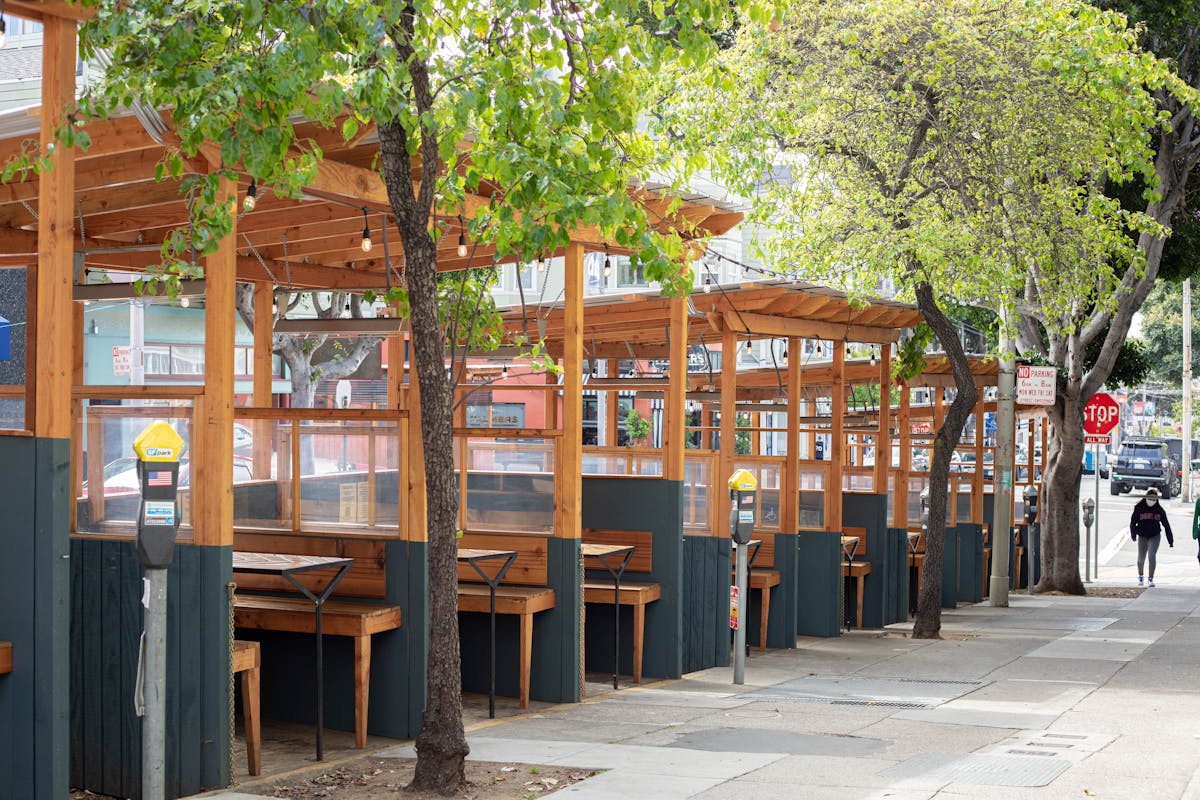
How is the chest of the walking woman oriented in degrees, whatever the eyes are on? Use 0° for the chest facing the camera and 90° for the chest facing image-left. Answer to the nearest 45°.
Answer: approximately 0°

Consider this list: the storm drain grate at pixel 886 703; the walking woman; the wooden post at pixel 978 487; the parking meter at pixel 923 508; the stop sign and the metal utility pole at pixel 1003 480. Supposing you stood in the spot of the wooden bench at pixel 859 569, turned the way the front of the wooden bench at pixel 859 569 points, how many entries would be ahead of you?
1

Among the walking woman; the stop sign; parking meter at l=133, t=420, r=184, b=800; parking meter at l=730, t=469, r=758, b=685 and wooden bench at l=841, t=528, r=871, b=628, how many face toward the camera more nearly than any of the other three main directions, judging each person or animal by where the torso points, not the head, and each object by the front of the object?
5

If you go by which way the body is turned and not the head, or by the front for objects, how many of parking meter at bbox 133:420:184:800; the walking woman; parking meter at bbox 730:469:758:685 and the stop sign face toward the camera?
4

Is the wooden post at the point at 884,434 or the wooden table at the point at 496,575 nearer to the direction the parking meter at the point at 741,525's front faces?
the wooden table

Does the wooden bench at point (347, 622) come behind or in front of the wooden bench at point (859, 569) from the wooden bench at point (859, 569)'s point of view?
in front

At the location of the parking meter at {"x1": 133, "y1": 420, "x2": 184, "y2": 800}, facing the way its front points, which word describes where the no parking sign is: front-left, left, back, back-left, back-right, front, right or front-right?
back-left

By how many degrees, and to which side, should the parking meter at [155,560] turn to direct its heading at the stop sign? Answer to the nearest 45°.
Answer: approximately 135° to its left

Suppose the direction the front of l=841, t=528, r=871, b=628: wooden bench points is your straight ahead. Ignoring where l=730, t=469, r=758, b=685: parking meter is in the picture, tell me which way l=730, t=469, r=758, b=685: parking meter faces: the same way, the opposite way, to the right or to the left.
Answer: the same way

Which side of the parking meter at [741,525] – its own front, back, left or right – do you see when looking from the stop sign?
back

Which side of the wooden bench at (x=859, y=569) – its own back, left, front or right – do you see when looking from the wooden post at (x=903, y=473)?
back

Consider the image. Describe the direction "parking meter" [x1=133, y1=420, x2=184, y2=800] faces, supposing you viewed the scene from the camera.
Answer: facing the viewer

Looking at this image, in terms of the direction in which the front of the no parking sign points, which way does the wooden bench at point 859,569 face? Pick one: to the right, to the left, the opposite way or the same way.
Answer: the same way

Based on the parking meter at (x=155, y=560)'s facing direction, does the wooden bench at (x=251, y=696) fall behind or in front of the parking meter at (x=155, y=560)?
behind

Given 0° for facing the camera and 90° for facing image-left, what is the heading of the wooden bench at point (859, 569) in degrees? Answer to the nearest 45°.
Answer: approximately 0°

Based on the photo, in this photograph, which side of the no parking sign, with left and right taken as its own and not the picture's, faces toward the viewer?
front

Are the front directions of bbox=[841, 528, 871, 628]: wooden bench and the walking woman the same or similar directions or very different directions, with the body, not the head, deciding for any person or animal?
same or similar directions

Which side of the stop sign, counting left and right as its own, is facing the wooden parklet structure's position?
front
